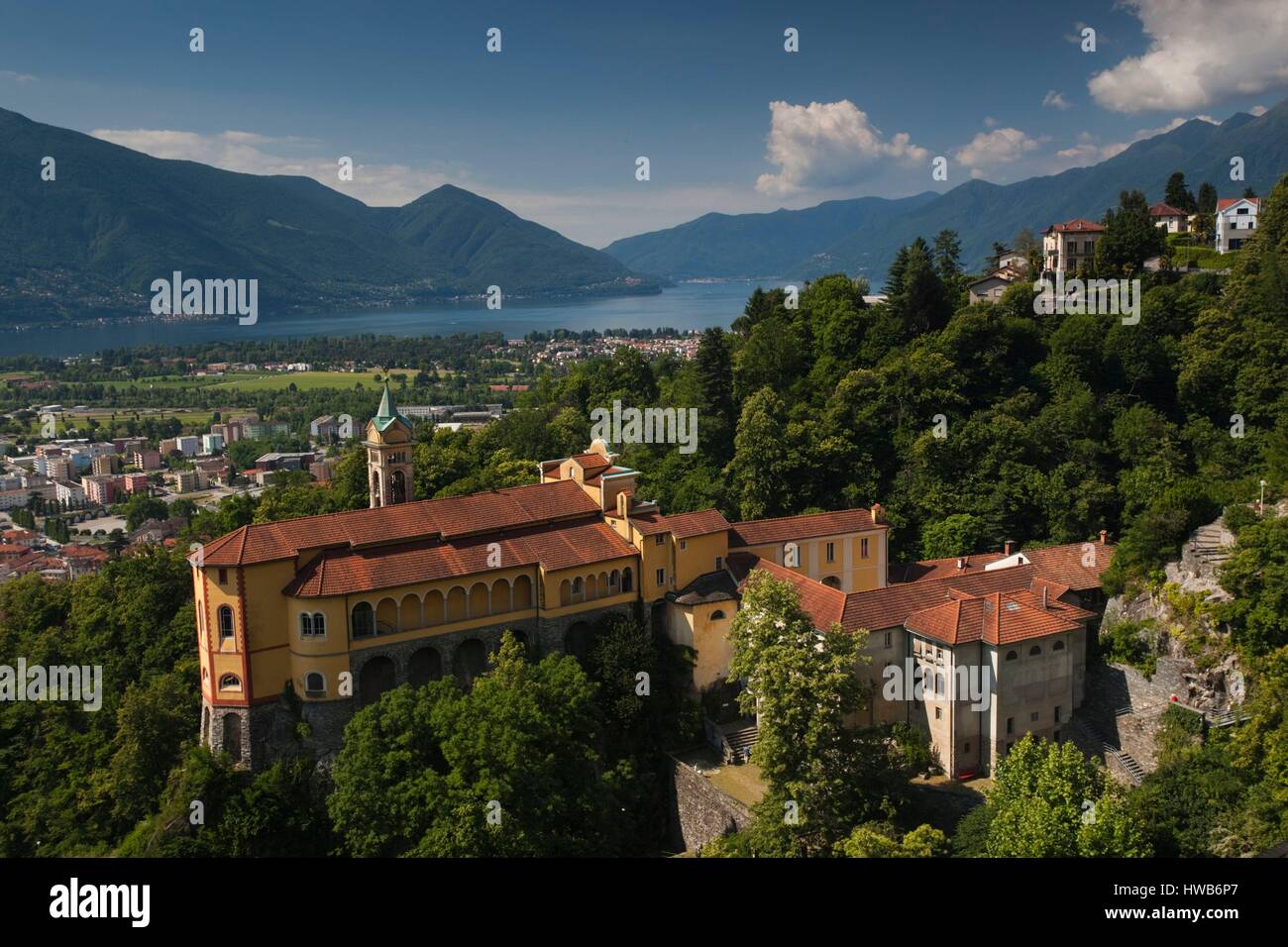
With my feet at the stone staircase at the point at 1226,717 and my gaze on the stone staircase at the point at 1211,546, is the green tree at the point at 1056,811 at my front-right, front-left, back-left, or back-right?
back-left

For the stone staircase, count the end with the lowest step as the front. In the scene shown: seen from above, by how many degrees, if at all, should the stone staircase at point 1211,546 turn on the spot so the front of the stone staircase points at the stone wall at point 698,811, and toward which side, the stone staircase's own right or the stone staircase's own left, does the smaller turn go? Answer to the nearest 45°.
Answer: approximately 45° to the stone staircase's own right

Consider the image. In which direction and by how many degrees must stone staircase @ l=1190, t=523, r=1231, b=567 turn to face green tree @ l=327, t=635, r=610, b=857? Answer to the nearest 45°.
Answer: approximately 45° to its right

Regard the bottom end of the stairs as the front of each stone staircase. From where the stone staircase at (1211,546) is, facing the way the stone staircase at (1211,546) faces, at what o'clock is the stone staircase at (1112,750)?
the stone staircase at (1112,750) is roughly at 1 o'clock from the stone staircase at (1211,546).

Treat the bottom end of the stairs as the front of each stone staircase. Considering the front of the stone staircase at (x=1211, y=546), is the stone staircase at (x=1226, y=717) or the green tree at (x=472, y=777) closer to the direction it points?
the stone staircase

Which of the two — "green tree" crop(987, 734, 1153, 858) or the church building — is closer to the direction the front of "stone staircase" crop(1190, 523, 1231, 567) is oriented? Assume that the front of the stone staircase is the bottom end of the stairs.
the green tree

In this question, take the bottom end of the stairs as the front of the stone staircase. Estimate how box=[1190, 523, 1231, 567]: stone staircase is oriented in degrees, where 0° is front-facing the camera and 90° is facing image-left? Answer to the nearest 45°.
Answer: approximately 0°
